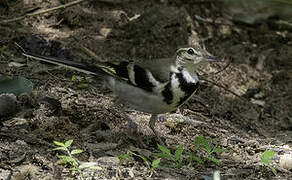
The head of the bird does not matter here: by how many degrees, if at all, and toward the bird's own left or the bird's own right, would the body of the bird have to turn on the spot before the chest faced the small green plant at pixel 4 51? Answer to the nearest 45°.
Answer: approximately 135° to the bird's own left

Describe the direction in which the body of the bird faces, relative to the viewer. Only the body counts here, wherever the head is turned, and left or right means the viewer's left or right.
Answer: facing to the right of the viewer

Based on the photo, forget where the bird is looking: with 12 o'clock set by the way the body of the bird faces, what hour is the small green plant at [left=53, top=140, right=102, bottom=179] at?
The small green plant is roughly at 4 o'clock from the bird.

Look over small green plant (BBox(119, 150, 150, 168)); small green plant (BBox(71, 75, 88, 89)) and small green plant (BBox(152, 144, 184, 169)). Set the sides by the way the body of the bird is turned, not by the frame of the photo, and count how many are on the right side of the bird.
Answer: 2

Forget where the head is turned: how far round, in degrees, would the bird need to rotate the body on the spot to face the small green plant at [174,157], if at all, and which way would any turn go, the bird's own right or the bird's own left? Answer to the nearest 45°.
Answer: approximately 90° to the bird's own right

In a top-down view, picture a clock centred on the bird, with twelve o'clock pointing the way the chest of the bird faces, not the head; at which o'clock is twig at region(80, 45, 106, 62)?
The twig is roughly at 8 o'clock from the bird.

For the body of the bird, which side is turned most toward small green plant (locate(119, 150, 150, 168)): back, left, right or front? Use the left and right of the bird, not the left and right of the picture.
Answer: right
